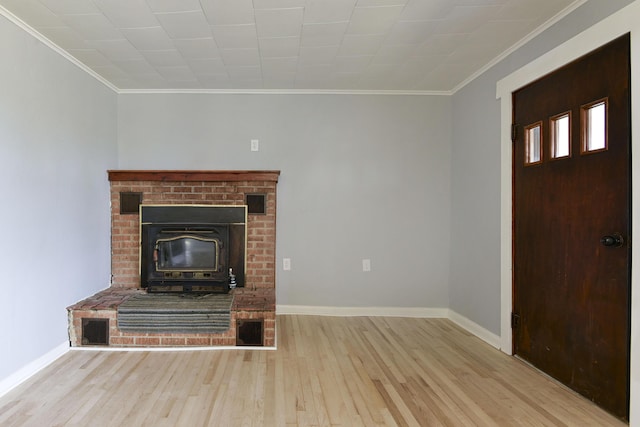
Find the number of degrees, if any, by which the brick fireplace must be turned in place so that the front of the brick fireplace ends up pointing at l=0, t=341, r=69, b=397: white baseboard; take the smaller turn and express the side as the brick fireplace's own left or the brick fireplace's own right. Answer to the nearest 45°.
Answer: approximately 45° to the brick fireplace's own right

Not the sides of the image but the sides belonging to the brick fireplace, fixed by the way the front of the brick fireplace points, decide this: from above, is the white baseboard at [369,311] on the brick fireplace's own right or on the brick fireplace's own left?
on the brick fireplace's own left

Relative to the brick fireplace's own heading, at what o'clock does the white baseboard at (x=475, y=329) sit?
The white baseboard is roughly at 10 o'clock from the brick fireplace.

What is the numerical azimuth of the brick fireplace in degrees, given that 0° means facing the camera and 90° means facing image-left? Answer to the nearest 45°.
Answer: approximately 0°

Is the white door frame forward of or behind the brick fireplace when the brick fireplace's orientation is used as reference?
forward

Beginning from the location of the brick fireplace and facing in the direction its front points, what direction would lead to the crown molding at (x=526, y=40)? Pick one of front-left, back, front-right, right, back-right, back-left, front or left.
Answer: front-left
